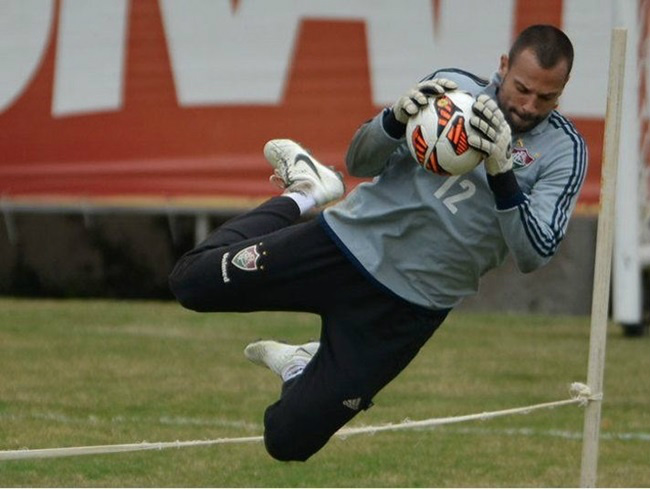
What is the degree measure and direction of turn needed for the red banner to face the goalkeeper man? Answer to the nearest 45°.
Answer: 0° — it already faces them

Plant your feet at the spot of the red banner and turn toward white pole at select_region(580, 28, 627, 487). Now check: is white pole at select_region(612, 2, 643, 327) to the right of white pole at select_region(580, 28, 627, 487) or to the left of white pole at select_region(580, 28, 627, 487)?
left

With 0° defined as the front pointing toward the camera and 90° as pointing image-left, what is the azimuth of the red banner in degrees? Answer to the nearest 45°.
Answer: approximately 0°

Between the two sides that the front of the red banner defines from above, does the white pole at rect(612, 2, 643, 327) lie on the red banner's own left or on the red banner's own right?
on the red banner's own left

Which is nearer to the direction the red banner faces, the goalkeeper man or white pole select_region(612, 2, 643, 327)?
the goalkeeper man
